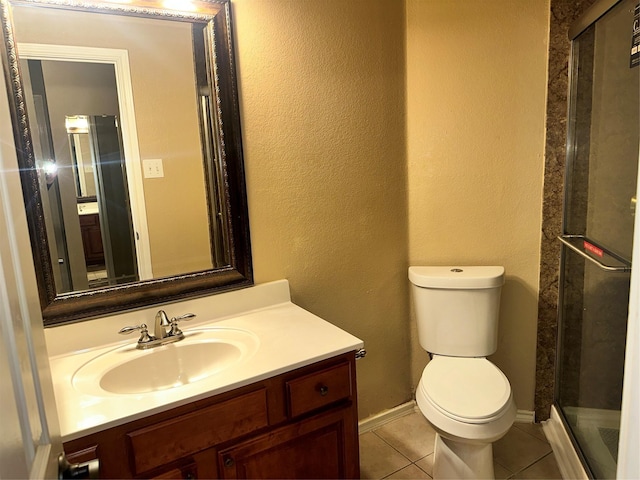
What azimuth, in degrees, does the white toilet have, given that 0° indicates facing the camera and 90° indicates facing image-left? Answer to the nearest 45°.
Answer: approximately 0°

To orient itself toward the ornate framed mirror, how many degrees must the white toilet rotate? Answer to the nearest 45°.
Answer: approximately 45° to its right

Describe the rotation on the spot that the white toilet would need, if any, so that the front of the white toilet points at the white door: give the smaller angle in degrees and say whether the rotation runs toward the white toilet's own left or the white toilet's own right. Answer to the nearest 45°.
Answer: approximately 45° to the white toilet's own right
